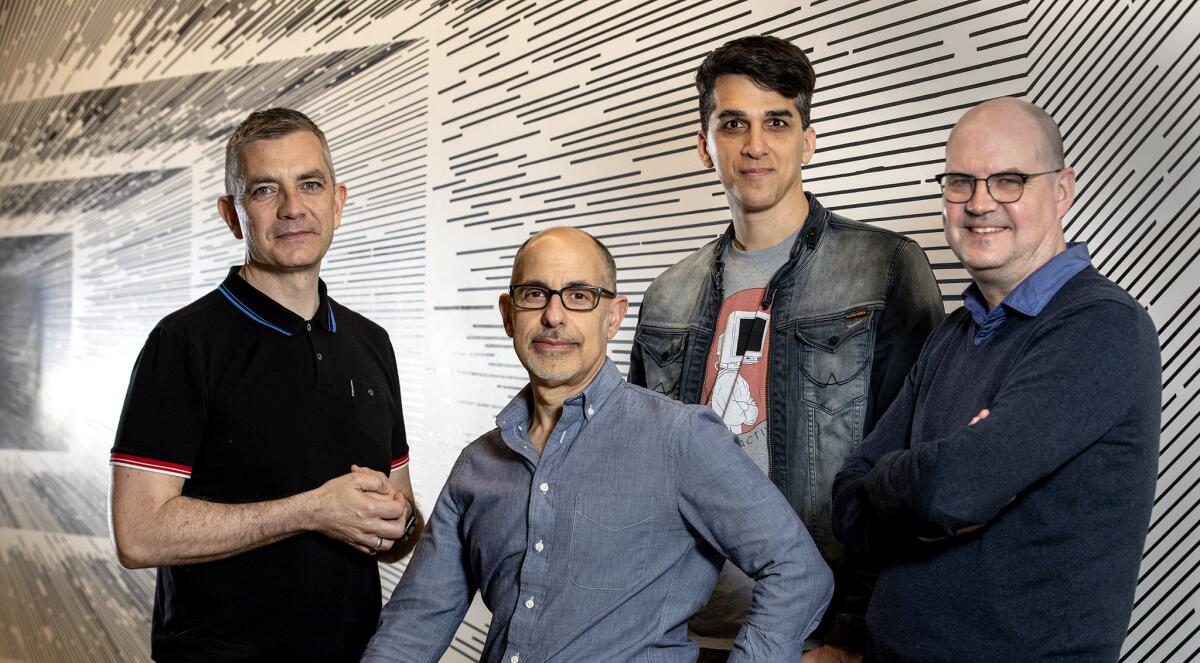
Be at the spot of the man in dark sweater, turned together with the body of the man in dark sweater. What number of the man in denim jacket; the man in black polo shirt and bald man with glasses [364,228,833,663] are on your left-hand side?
0

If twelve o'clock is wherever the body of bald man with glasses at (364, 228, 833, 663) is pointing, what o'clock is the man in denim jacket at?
The man in denim jacket is roughly at 6 o'clock from the bald man with glasses.

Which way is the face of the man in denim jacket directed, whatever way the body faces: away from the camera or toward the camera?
toward the camera

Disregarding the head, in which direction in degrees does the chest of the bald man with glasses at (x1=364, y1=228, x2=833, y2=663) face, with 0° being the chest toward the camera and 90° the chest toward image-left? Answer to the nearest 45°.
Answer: approximately 45°

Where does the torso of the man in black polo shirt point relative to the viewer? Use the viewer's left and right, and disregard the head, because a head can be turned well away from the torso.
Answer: facing the viewer and to the right of the viewer

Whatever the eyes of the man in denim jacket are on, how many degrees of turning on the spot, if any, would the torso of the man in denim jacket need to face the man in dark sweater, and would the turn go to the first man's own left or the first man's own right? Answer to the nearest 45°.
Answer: approximately 90° to the first man's own left

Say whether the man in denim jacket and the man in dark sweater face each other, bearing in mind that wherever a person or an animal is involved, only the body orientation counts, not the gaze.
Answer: no

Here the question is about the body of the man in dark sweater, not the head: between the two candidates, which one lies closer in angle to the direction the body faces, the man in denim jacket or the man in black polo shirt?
the man in black polo shirt

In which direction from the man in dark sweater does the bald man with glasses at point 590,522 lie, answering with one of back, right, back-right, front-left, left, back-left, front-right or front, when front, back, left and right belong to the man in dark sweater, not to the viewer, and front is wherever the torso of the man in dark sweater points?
front-right

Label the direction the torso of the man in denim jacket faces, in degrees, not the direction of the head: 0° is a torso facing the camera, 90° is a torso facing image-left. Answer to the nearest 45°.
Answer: approximately 45°

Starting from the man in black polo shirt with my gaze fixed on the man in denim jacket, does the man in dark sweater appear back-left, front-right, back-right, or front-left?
front-right

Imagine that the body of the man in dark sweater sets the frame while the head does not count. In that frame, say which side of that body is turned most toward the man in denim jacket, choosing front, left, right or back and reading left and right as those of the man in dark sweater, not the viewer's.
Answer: right

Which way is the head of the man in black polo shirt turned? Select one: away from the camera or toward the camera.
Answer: toward the camera

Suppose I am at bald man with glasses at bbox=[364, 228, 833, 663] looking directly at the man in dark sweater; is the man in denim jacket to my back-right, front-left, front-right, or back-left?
front-left

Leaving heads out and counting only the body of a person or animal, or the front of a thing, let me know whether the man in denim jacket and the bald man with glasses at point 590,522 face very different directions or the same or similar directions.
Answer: same or similar directions

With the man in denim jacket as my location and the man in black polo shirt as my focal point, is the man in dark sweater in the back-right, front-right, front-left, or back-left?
back-left

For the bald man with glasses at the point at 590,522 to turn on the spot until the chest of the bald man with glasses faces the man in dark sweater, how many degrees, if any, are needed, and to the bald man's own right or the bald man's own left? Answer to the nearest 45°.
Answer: approximately 135° to the bald man's own left
